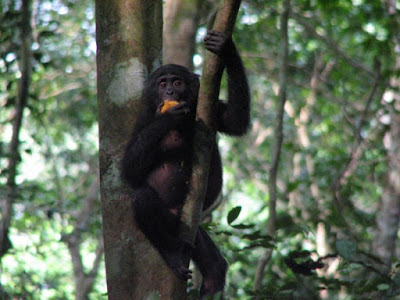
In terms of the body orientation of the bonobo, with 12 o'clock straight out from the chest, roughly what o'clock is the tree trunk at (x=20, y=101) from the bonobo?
The tree trunk is roughly at 4 o'clock from the bonobo.

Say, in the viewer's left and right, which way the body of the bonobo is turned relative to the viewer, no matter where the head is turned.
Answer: facing the viewer
